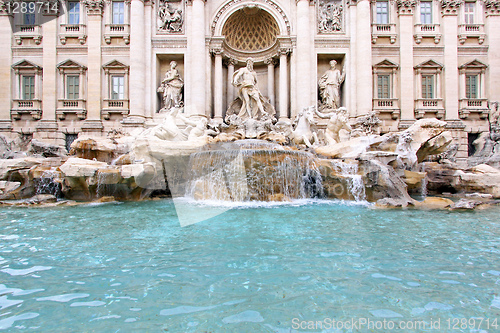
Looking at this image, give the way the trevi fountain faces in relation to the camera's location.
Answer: facing the viewer
